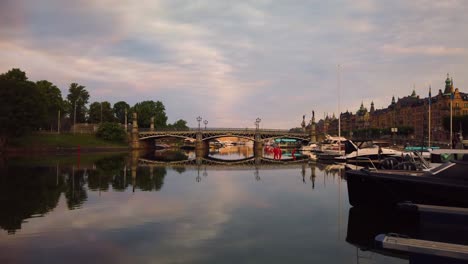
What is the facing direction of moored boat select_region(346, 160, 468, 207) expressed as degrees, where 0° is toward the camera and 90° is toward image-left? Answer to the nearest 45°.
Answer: approximately 90°
